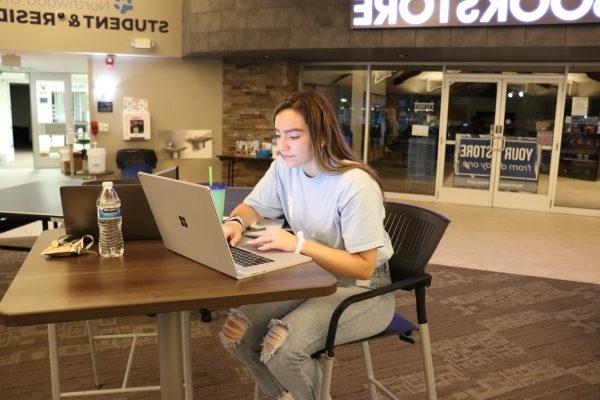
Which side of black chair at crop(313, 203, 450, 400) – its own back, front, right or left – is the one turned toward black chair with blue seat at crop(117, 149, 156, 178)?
right

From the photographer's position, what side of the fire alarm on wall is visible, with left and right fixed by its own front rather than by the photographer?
front

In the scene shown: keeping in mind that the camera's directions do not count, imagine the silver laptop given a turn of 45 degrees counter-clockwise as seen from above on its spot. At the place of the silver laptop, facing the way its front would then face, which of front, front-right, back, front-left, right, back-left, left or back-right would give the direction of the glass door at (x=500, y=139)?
front-right

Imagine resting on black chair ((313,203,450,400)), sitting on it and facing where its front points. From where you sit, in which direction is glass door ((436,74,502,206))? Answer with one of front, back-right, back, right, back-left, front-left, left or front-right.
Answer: back-right

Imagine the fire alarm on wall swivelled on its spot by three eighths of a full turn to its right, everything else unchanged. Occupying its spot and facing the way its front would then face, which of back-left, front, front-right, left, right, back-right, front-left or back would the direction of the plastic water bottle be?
back-left

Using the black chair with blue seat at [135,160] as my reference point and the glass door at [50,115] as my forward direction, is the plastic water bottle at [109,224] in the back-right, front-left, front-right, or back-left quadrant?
back-left

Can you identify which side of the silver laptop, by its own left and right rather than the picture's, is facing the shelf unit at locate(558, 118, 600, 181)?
front

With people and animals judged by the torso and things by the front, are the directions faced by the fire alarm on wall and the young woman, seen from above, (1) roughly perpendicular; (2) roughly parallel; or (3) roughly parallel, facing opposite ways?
roughly perpendicular

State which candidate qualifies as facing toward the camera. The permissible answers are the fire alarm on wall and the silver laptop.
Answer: the fire alarm on wall

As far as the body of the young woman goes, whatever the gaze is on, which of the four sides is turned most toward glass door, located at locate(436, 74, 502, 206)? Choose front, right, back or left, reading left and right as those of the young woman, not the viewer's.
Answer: back

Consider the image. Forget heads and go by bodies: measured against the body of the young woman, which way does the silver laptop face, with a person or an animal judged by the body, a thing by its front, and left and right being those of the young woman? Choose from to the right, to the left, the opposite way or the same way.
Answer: the opposite way

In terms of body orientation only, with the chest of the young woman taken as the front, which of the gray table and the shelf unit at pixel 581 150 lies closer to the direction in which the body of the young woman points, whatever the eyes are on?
the gray table

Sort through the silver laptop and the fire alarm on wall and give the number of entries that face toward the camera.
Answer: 1

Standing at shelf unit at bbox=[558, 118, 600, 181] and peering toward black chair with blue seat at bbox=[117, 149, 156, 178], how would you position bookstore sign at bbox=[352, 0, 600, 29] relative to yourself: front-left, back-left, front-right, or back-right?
front-left

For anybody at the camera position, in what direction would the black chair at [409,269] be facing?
facing the viewer and to the left of the viewer

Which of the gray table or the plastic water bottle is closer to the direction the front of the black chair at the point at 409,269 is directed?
the plastic water bottle

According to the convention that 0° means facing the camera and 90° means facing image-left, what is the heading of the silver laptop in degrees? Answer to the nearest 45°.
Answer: approximately 225°

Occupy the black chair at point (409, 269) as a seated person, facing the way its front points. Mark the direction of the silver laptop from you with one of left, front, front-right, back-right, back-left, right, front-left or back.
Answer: front

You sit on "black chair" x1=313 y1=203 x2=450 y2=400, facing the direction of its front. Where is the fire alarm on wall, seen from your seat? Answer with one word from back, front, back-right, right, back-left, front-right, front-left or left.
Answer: right
